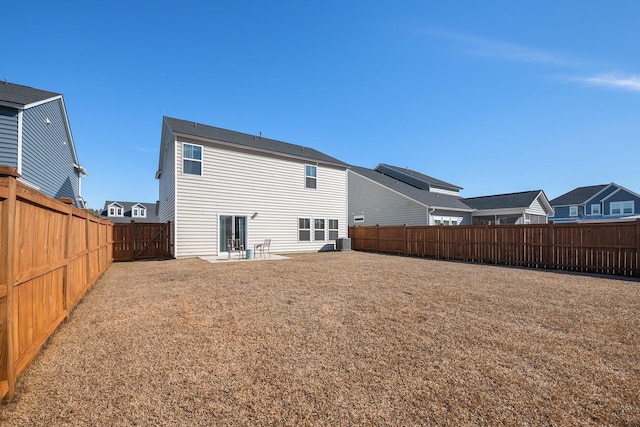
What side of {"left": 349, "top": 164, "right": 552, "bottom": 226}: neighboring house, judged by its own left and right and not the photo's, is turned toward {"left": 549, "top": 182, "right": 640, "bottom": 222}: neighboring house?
right

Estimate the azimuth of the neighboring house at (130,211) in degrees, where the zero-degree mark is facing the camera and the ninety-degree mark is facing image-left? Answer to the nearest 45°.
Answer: approximately 0°

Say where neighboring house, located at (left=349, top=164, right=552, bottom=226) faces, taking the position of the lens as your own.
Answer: facing away from the viewer and to the left of the viewer

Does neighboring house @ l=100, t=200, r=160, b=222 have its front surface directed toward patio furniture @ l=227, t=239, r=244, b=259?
yes

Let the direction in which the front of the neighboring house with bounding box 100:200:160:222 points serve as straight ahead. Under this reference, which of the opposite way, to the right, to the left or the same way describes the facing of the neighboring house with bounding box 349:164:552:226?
the opposite way

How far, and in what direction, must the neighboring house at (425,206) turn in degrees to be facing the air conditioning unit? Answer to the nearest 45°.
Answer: approximately 90° to its left

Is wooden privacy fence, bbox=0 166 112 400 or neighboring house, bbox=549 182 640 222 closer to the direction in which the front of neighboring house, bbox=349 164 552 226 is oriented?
the neighboring house

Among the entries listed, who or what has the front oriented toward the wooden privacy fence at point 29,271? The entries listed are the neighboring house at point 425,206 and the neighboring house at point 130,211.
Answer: the neighboring house at point 130,211

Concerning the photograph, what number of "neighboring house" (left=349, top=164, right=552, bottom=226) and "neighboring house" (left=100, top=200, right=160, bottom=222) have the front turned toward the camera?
1
